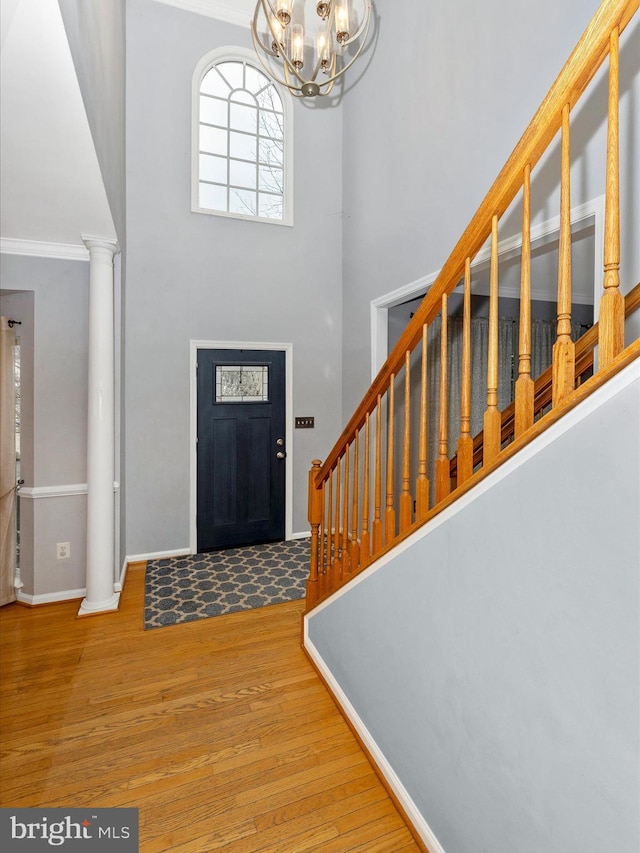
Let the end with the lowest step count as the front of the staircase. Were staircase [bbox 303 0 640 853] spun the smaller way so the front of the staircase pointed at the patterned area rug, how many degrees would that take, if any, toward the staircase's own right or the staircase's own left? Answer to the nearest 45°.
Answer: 0° — it already faces it

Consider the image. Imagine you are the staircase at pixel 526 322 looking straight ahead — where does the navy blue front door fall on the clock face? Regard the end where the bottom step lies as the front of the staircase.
The navy blue front door is roughly at 12 o'clock from the staircase.

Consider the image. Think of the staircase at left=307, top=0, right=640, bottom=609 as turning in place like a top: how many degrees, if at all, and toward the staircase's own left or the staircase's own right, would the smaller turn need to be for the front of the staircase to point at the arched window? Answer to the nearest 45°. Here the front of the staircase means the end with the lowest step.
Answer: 0° — it already faces it

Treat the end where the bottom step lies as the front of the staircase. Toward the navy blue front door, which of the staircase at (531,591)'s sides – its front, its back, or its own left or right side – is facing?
front

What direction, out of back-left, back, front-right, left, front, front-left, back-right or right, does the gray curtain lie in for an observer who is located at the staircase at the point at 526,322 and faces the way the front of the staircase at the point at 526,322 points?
front-right

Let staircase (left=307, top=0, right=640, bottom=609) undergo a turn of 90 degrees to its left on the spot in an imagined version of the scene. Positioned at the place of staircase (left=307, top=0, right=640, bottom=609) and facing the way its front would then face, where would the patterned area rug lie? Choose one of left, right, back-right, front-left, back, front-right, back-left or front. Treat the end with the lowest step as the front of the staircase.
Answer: right

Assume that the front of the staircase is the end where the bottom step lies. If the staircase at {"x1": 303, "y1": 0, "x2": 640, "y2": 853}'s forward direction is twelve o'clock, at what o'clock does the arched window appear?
The arched window is roughly at 12 o'clock from the staircase.

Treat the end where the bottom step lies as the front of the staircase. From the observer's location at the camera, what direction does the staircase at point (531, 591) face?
facing away from the viewer and to the left of the viewer

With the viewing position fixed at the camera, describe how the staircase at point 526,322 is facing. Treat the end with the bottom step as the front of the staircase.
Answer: facing away from the viewer and to the left of the viewer
